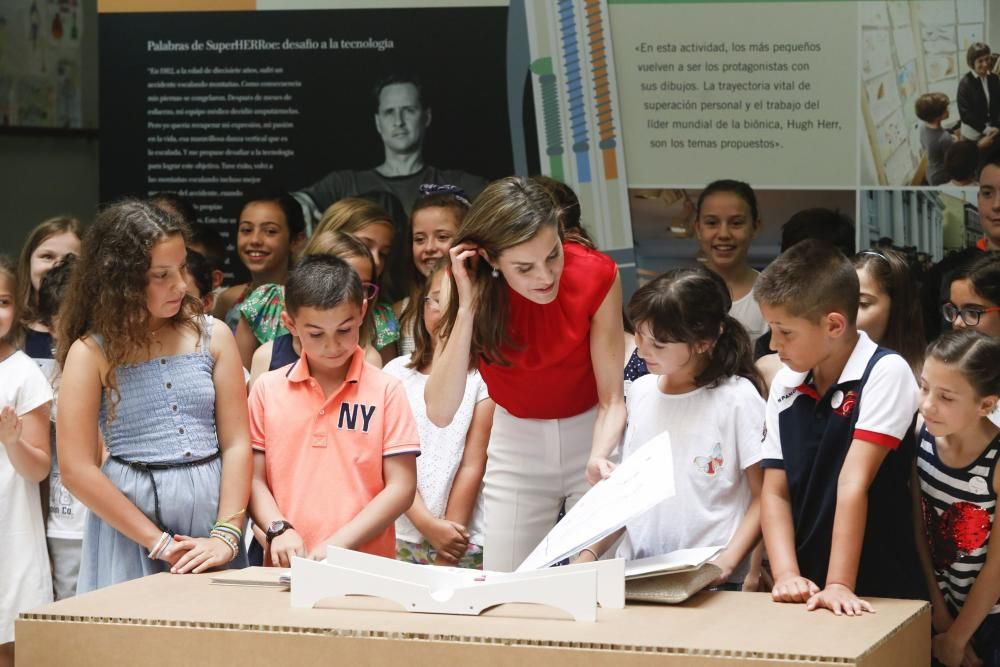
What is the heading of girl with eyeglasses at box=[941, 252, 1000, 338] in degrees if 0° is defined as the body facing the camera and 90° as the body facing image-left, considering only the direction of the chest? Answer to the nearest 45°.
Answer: approximately 45°

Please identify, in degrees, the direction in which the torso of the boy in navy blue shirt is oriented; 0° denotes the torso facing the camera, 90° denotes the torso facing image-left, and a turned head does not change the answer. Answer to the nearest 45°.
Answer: approximately 45°

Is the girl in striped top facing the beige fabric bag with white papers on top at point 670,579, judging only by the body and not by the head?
yes

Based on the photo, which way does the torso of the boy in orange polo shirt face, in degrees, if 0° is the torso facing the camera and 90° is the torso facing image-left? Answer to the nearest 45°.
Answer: approximately 0°

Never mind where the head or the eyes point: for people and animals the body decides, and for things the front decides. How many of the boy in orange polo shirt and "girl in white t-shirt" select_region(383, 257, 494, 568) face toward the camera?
2
